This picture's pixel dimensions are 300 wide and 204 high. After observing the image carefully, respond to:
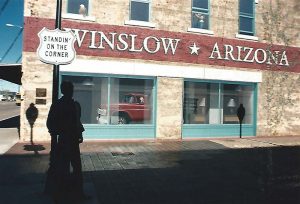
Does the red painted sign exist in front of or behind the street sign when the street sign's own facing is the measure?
behind

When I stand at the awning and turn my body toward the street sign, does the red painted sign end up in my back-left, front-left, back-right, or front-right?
front-left

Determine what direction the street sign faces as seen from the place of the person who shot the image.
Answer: facing the viewer
